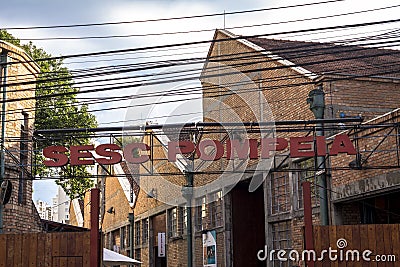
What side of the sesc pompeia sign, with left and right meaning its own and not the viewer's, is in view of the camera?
front

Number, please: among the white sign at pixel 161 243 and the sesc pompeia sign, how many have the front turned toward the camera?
2

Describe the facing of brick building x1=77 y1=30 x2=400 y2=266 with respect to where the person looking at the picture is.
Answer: facing the viewer and to the left of the viewer

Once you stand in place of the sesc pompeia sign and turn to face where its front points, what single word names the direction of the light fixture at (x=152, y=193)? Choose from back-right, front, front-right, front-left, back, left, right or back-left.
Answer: back

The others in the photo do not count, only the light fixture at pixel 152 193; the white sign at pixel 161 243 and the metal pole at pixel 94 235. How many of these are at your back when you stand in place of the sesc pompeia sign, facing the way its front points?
2

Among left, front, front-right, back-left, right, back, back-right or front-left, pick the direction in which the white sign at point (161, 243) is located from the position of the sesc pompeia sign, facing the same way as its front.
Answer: back

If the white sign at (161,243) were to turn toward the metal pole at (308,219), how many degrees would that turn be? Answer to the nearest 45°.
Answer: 0° — it already faces it

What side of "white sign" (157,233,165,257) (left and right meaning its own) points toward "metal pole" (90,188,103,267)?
front

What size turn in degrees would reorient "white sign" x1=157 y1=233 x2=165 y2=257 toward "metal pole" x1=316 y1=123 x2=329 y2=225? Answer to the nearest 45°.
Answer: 0° — it already faces it

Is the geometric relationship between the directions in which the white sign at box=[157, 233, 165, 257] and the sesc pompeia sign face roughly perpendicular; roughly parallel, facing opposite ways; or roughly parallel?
roughly parallel

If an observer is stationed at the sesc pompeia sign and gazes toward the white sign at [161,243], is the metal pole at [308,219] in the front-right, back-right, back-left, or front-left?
back-right

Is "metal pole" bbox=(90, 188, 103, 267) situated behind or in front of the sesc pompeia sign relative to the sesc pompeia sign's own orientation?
in front

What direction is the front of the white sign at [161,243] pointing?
toward the camera
